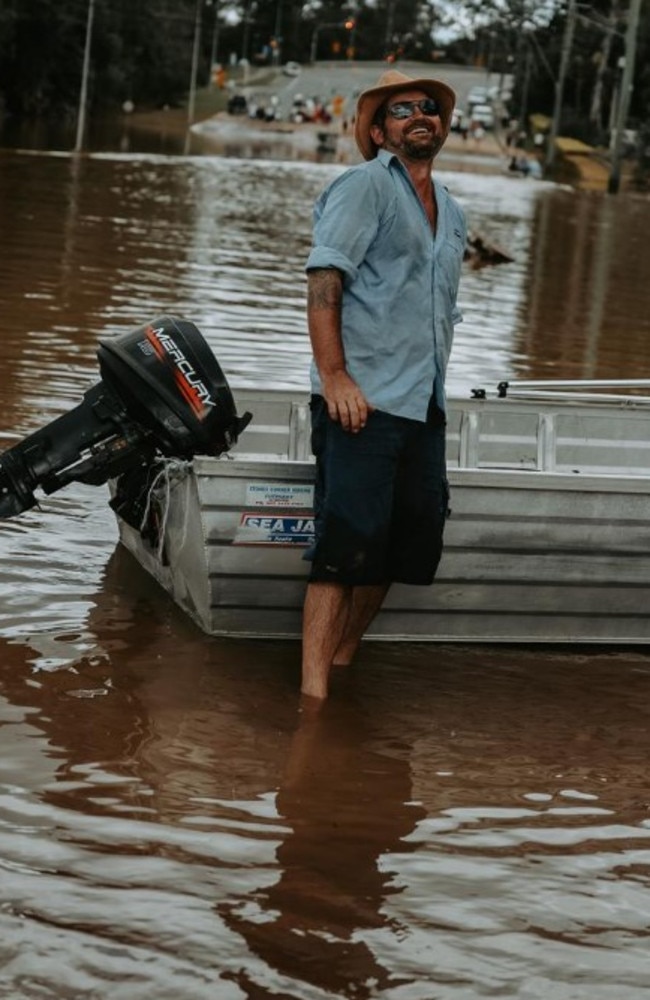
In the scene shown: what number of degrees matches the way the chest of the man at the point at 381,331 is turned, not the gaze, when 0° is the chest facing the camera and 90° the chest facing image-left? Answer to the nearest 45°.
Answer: approximately 315°

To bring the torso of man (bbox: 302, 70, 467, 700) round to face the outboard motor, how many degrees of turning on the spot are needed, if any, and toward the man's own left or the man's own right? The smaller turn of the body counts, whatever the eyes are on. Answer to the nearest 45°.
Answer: approximately 180°

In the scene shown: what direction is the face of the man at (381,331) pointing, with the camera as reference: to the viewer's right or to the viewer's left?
to the viewer's right
